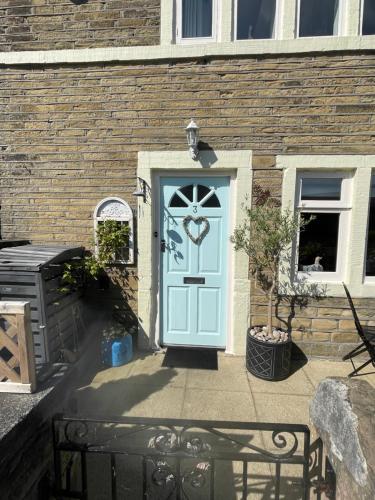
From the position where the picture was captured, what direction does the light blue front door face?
facing the viewer

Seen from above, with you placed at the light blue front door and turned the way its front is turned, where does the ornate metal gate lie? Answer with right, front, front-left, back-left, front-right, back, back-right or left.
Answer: front

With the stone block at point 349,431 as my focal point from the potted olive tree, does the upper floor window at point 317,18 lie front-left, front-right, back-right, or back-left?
back-left

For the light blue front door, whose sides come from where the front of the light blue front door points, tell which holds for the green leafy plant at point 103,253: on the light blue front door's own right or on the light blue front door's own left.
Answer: on the light blue front door's own right

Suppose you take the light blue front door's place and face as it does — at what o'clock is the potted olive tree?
The potted olive tree is roughly at 10 o'clock from the light blue front door.

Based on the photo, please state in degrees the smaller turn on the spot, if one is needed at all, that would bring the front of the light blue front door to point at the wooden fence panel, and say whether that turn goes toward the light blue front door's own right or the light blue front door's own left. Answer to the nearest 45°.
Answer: approximately 45° to the light blue front door's own right

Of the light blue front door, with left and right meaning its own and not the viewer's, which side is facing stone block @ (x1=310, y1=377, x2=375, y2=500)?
front

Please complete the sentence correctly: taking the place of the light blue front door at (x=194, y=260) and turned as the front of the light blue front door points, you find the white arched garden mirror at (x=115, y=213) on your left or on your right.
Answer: on your right

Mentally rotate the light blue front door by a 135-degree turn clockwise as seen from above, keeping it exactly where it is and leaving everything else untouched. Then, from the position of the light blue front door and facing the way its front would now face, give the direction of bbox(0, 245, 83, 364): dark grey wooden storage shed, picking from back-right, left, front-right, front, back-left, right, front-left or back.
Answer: left

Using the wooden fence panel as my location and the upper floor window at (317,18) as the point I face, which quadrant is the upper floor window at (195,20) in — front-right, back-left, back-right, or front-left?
front-left
